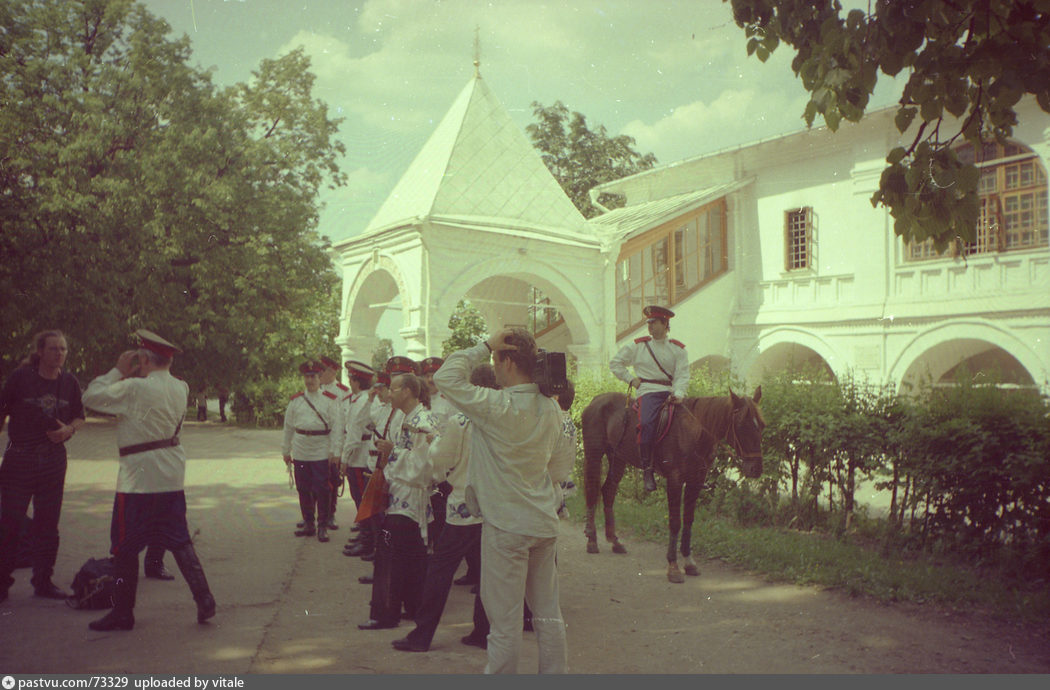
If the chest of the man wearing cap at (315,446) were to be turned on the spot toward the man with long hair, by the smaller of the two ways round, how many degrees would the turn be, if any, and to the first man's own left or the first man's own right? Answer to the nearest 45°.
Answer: approximately 45° to the first man's own right

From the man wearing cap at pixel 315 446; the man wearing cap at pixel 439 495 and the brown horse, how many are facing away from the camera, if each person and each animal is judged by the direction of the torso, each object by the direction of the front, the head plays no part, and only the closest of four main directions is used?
0

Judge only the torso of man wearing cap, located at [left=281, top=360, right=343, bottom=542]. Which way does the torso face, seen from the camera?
toward the camera

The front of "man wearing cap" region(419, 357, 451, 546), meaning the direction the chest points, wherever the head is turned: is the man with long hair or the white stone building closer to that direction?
the man with long hair

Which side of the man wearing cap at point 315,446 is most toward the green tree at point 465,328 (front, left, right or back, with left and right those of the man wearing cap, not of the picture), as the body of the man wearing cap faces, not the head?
back

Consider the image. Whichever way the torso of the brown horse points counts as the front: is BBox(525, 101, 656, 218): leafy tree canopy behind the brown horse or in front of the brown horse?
behind

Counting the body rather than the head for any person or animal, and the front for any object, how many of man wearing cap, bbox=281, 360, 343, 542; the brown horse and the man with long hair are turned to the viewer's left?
0

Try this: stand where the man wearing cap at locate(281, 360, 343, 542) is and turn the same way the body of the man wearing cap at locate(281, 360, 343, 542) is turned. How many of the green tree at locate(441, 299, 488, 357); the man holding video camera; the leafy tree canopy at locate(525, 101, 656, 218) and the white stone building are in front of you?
1

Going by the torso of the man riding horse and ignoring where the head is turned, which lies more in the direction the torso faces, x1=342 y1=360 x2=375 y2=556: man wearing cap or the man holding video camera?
the man holding video camera

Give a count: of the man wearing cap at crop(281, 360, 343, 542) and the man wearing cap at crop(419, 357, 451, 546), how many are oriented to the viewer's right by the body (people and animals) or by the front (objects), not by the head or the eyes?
0

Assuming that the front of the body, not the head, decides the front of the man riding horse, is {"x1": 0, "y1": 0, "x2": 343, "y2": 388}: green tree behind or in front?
behind

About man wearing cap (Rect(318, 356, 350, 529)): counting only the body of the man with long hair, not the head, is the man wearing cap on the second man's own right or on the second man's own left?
on the second man's own left

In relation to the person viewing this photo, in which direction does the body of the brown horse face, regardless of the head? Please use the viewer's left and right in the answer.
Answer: facing the viewer and to the right of the viewer

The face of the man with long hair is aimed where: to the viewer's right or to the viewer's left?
to the viewer's right

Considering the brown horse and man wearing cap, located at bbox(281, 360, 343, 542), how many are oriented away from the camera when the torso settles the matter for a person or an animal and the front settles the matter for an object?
0
